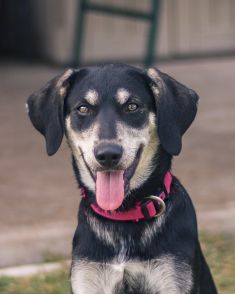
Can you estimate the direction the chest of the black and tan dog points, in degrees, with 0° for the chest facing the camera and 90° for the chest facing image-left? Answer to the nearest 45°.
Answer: approximately 0°
